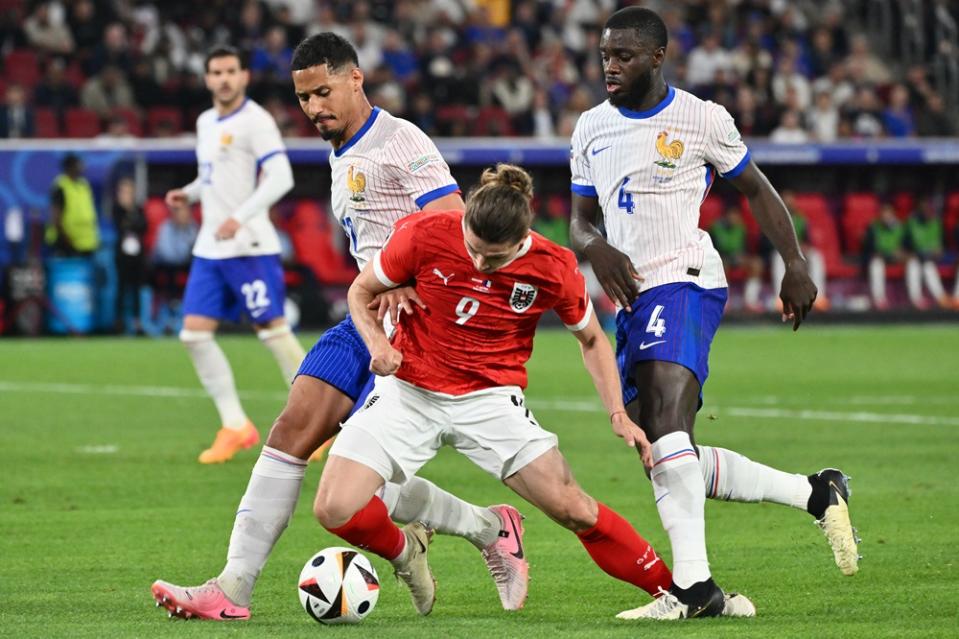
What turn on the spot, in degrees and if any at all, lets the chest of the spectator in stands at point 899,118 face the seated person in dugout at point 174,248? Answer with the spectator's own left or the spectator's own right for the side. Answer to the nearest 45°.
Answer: approximately 45° to the spectator's own right

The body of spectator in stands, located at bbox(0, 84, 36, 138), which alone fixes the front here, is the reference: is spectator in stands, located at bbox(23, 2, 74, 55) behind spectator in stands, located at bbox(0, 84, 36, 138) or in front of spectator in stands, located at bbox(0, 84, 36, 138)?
behind

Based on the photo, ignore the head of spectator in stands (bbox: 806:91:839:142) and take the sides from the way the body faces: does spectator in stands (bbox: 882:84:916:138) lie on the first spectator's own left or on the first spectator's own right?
on the first spectator's own left

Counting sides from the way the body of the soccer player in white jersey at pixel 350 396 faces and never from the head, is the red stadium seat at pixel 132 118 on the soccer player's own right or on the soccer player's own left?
on the soccer player's own right

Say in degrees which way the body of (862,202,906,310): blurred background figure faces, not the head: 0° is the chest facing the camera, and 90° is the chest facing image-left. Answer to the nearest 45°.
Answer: approximately 0°

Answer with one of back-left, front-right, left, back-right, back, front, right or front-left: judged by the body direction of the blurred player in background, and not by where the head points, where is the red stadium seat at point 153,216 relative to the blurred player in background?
back-right
